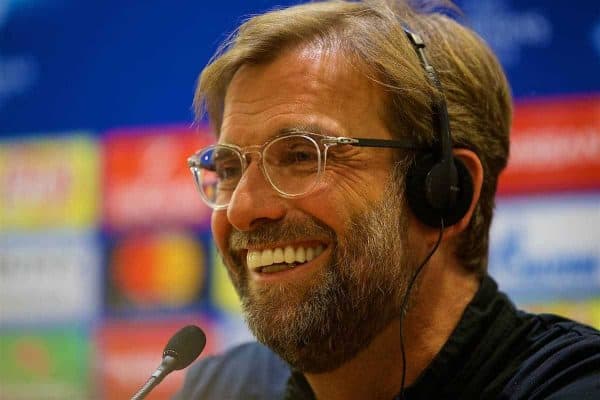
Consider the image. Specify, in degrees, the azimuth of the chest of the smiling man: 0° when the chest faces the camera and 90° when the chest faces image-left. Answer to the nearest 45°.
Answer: approximately 45°

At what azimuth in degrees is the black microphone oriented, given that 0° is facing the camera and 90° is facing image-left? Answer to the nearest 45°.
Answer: approximately 270°

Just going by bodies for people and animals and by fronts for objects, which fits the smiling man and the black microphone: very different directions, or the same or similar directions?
very different directions
